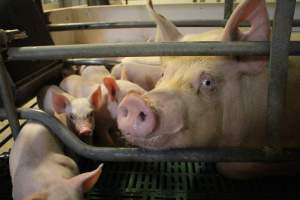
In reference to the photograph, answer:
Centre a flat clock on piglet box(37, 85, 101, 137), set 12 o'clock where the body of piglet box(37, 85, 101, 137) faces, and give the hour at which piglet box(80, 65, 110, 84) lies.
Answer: piglet box(80, 65, 110, 84) is roughly at 8 o'clock from piglet box(37, 85, 101, 137).

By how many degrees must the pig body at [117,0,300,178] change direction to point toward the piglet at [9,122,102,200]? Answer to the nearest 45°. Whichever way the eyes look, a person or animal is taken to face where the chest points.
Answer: approximately 45° to its left

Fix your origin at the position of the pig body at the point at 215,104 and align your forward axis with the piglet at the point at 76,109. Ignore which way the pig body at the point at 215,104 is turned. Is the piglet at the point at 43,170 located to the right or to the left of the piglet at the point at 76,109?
left

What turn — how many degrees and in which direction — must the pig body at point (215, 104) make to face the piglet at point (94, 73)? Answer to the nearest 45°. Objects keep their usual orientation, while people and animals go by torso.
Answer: approximately 90° to its right

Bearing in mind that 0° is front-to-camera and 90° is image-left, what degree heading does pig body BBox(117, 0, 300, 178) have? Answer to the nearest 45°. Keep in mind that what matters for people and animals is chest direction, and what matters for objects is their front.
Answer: approximately 45°
